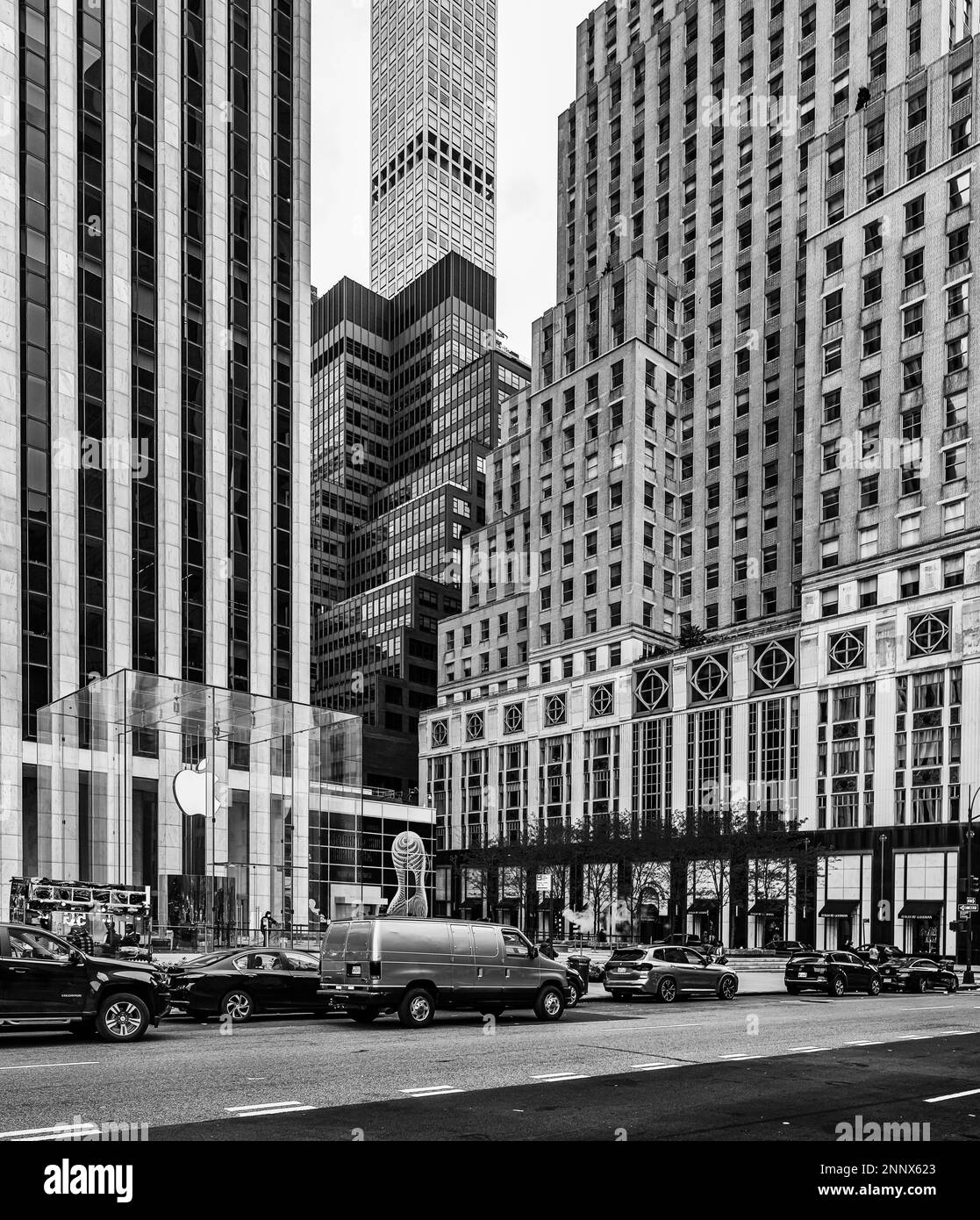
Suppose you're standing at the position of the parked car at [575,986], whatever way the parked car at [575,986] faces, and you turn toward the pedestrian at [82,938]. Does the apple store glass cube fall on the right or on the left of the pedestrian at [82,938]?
right

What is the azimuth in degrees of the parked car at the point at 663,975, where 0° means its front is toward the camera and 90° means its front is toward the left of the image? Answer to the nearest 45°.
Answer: approximately 225°

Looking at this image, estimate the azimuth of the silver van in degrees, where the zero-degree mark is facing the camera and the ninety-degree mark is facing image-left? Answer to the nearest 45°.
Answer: approximately 225°

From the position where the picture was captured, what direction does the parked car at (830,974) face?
facing away from the viewer and to the right of the viewer

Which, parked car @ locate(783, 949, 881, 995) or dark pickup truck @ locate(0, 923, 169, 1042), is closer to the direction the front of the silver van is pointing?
the parked car

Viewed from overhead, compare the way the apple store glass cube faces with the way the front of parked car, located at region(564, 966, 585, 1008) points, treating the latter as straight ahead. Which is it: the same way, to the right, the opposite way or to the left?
to the right

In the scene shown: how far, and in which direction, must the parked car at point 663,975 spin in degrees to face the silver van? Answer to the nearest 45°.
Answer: approximately 135° to its right

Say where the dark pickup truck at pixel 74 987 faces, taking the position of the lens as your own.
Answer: facing to the right of the viewer

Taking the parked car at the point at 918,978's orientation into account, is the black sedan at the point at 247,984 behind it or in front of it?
behind

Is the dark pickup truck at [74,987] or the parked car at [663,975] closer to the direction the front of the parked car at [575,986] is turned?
the parked car
